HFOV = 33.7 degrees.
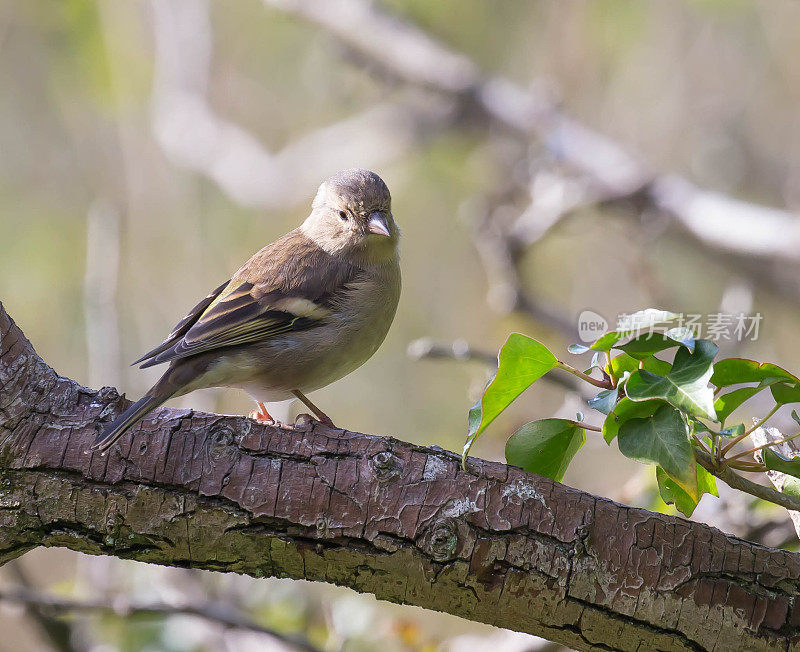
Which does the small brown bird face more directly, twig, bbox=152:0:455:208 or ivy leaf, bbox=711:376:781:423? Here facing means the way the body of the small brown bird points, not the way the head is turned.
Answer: the ivy leaf

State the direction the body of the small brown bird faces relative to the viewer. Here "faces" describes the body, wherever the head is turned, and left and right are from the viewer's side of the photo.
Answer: facing to the right of the viewer
